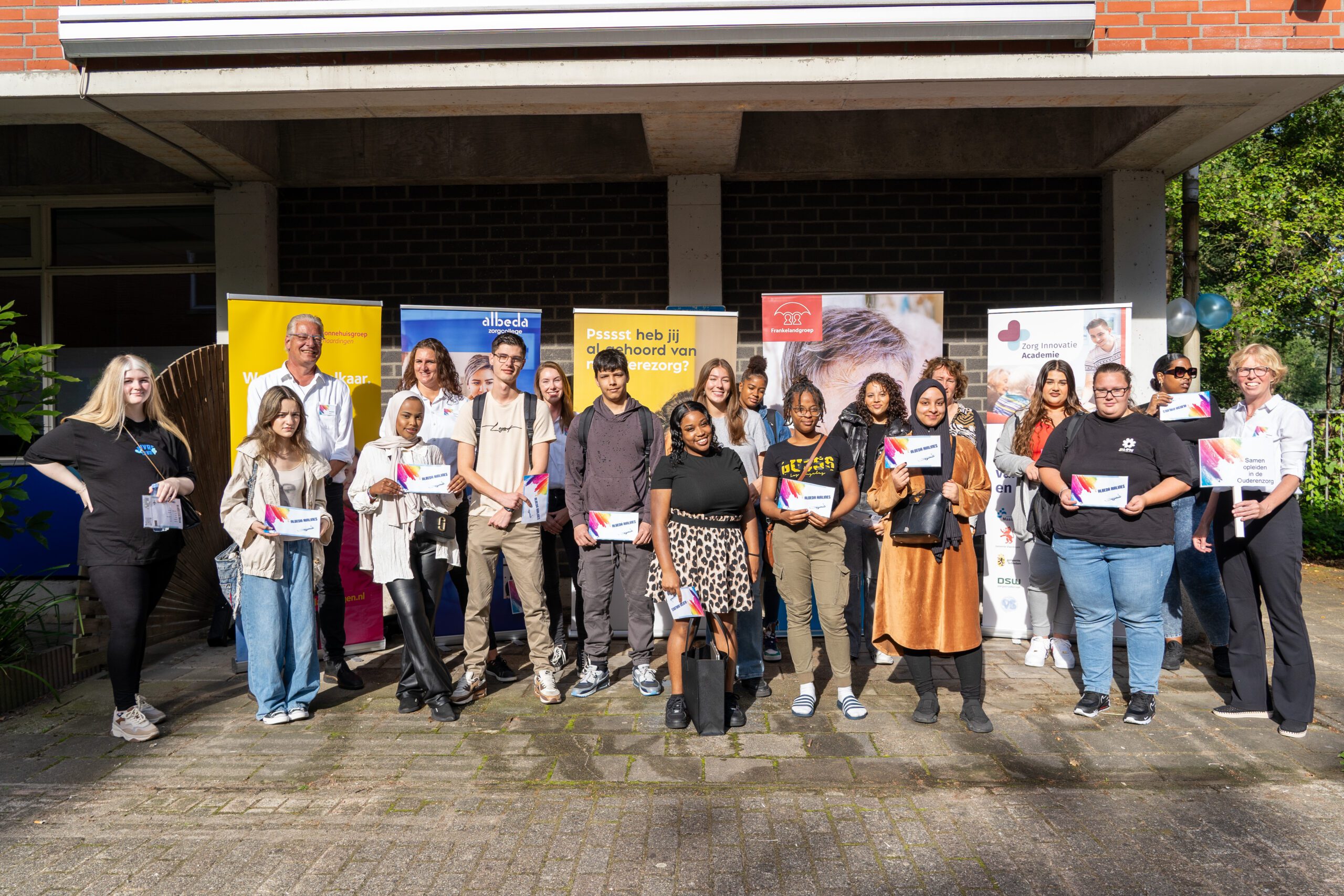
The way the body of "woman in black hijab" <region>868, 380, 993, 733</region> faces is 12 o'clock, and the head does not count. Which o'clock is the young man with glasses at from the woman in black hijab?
The young man with glasses is roughly at 3 o'clock from the woman in black hijab.

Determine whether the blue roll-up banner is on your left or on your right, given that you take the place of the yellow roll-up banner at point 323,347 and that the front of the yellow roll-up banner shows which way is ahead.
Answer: on your left

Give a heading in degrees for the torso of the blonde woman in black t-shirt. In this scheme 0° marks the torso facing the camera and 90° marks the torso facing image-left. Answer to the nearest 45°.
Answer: approximately 315°

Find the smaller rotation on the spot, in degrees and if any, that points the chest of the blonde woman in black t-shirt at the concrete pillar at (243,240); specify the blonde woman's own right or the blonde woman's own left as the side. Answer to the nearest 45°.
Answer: approximately 135° to the blonde woman's own left

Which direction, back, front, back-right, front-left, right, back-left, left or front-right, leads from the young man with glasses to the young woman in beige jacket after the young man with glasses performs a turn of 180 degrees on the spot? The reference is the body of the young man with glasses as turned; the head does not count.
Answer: left

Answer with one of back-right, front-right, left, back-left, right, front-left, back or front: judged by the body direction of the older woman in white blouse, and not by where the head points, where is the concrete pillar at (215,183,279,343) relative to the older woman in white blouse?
front-right

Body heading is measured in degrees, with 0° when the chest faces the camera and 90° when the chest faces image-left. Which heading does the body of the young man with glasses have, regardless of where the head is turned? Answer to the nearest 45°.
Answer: approximately 0°

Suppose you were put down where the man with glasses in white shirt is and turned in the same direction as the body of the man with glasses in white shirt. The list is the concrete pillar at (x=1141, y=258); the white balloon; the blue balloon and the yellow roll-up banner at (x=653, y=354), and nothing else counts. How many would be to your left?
4
